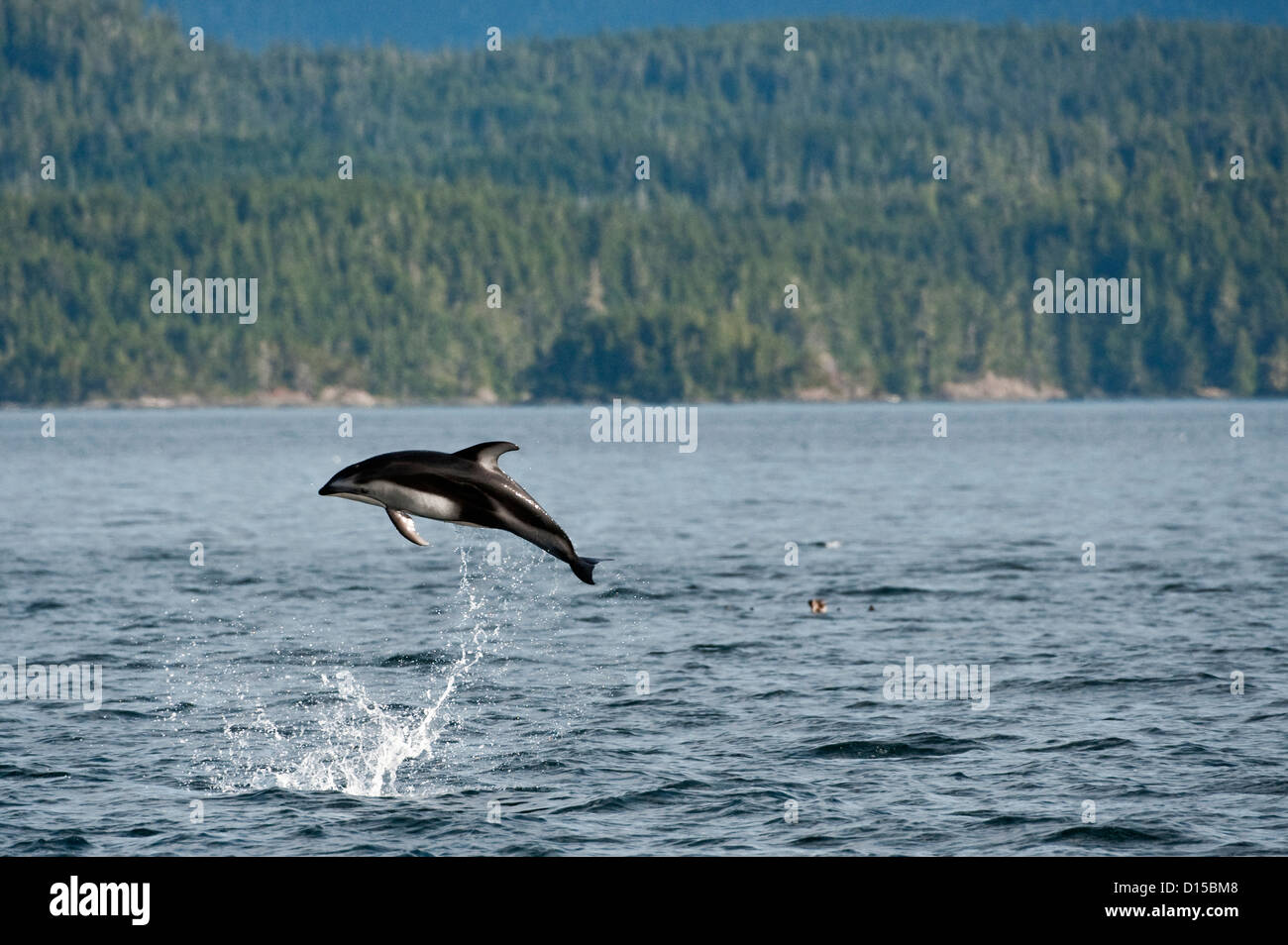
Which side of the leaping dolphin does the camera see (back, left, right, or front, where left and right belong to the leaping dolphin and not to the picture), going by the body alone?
left
